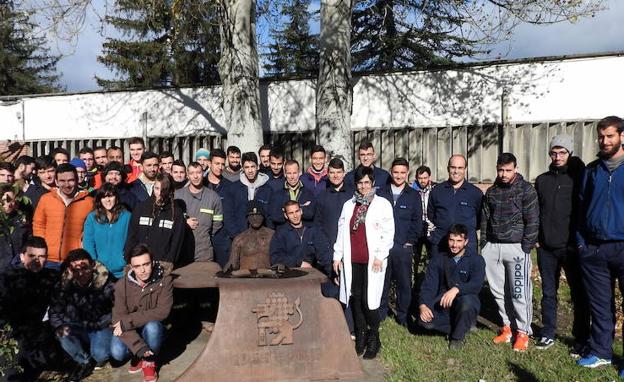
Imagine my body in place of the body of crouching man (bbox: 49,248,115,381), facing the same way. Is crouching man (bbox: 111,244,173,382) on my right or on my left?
on my left

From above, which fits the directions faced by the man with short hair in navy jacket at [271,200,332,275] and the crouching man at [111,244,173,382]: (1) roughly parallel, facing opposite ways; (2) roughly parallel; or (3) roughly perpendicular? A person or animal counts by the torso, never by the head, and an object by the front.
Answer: roughly parallel

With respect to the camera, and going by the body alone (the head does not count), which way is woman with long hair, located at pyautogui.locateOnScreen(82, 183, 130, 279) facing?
toward the camera

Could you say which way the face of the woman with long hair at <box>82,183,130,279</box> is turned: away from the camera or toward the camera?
toward the camera

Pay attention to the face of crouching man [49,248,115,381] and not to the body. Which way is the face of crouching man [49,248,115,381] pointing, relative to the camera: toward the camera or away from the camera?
toward the camera

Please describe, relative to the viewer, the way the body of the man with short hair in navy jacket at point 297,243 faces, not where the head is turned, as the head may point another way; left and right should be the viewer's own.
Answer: facing the viewer

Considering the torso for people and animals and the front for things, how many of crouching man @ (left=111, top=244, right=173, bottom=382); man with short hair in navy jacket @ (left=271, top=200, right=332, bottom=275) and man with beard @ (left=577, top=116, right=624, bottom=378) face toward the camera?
3

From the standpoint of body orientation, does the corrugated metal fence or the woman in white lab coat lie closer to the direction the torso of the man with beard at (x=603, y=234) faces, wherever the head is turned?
the woman in white lab coat

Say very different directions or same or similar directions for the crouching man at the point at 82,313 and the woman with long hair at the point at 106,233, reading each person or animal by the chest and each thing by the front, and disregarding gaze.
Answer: same or similar directions

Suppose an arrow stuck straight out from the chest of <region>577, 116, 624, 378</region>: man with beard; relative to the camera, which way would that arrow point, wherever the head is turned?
toward the camera

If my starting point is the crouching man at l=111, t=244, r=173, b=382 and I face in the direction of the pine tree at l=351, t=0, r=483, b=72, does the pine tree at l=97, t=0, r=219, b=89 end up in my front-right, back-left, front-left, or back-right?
front-left

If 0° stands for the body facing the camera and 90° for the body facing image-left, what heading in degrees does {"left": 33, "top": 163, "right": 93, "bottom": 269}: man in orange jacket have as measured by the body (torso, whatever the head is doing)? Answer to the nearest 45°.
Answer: approximately 0°
